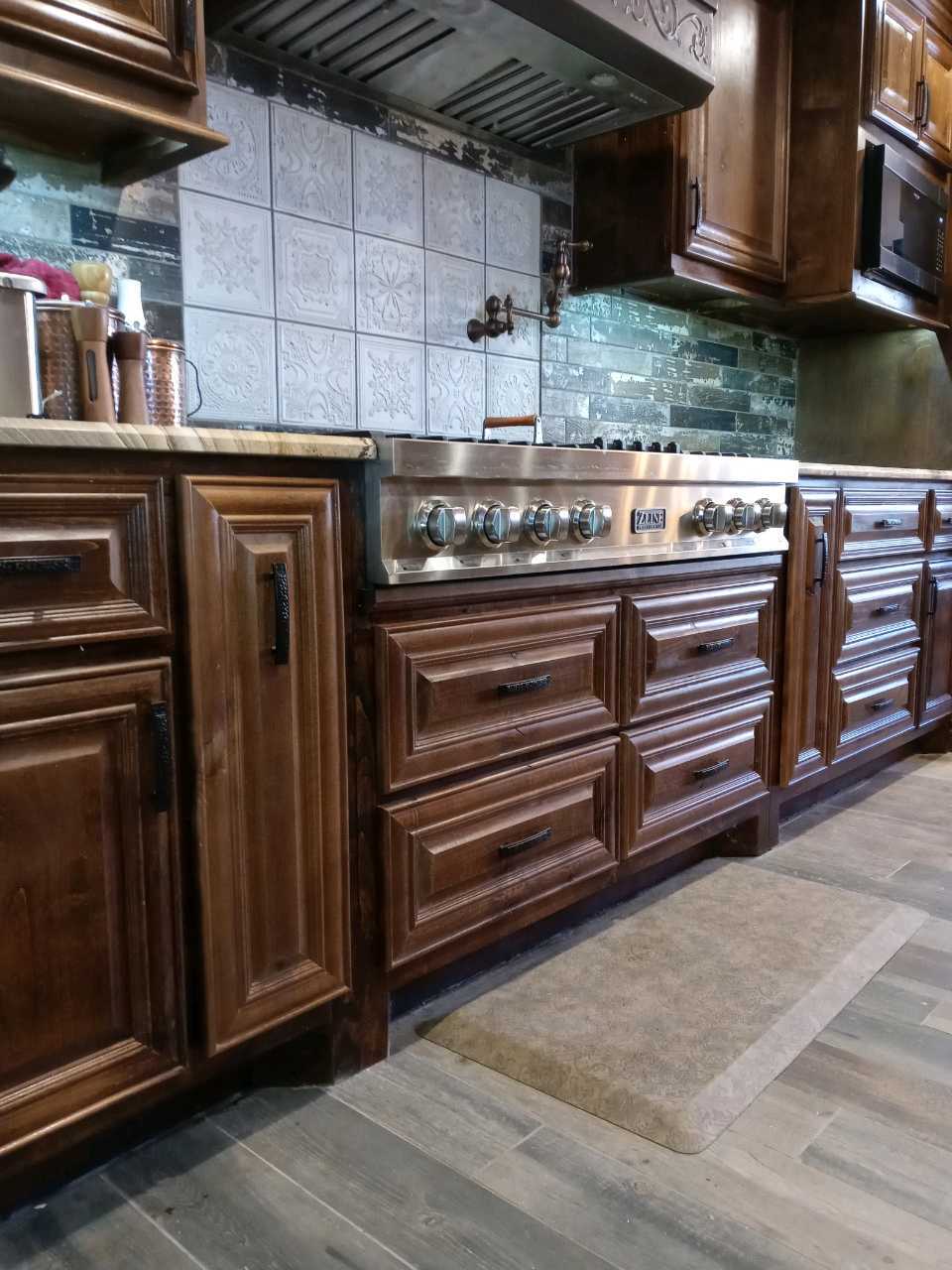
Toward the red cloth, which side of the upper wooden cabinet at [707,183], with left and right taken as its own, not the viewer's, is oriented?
right

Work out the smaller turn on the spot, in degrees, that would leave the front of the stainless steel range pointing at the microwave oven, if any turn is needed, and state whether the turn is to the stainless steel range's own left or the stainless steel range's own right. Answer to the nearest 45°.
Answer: approximately 90° to the stainless steel range's own left

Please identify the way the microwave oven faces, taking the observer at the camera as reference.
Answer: facing the viewer and to the right of the viewer

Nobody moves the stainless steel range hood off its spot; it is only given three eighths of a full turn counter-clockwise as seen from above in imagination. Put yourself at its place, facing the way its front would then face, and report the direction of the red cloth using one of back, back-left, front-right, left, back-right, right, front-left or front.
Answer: back-left

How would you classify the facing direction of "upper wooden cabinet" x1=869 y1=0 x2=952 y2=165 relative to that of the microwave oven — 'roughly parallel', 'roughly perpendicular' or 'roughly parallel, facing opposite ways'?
roughly parallel

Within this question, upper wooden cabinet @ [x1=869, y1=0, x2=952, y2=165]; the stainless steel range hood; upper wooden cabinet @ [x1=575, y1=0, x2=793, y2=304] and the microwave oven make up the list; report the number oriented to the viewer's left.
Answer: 0

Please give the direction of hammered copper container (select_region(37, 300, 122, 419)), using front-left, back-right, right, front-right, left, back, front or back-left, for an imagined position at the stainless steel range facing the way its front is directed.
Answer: right

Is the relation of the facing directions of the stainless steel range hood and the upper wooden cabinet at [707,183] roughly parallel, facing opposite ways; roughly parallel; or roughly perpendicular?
roughly parallel

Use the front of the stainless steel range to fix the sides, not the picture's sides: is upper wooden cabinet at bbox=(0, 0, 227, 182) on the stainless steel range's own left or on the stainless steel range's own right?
on the stainless steel range's own right

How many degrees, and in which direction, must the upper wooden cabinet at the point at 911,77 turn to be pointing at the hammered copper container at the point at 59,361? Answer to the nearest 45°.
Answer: approximately 45° to its right

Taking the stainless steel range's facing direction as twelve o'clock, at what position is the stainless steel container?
The stainless steel container is roughly at 3 o'clock from the stainless steel range.

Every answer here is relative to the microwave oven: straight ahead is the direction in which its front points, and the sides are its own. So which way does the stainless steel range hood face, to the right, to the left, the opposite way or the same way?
the same way

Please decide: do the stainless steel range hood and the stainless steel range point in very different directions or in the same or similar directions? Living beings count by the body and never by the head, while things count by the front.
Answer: same or similar directions

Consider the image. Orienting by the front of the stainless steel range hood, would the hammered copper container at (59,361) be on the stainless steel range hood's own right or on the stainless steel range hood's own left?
on the stainless steel range hood's own right

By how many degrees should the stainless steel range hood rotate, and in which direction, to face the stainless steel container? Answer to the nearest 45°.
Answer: approximately 90° to its right
